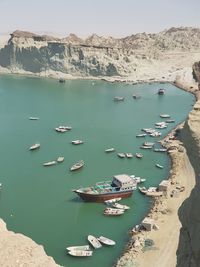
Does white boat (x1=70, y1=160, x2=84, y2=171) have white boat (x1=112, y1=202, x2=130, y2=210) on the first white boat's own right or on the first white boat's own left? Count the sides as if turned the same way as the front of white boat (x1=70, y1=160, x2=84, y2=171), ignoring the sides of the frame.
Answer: on the first white boat's own left

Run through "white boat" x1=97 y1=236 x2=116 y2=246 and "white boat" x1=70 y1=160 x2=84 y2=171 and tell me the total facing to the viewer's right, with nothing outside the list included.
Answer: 1

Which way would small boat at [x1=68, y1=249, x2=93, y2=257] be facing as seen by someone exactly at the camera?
facing to the left of the viewer

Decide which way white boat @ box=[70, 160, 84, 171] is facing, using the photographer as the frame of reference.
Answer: facing the viewer and to the left of the viewer

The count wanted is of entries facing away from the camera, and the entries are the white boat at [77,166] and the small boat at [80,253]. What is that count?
0

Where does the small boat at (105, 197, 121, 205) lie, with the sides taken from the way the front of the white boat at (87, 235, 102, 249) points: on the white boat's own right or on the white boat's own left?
on the white boat's own right

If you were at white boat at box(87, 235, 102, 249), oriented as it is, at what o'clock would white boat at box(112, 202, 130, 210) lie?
white boat at box(112, 202, 130, 210) is roughly at 2 o'clock from white boat at box(87, 235, 102, 249).

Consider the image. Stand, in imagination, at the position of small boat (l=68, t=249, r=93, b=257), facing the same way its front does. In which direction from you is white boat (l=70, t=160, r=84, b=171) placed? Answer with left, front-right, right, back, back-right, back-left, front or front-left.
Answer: right

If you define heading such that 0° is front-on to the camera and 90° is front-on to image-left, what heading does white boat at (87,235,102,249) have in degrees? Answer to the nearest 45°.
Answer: approximately 135°
